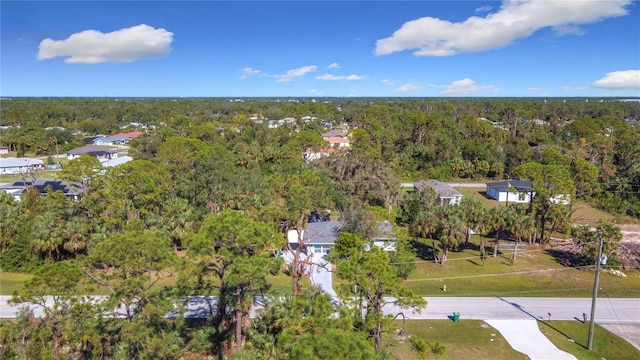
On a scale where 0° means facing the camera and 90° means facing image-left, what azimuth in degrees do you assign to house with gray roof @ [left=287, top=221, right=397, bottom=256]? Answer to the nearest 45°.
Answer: approximately 0°

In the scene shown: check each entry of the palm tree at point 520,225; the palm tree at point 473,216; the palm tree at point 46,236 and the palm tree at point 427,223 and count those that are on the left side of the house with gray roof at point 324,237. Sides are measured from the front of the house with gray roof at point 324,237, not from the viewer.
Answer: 3

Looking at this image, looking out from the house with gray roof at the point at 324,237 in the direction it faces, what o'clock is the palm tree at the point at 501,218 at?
The palm tree is roughly at 9 o'clock from the house with gray roof.

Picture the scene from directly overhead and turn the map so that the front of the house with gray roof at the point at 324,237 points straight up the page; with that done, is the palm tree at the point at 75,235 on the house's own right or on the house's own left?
on the house's own right

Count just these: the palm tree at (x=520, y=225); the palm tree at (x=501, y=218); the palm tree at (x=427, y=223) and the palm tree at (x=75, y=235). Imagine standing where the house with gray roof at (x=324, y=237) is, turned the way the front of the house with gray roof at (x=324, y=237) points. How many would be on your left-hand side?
3

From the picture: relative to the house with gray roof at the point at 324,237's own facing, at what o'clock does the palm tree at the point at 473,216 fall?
The palm tree is roughly at 9 o'clock from the house with gray roof.

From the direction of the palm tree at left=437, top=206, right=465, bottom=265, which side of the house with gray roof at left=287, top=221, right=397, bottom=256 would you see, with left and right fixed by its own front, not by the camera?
left

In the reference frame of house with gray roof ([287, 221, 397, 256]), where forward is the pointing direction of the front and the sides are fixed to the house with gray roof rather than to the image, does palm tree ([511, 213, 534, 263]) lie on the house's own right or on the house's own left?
on the house's own left

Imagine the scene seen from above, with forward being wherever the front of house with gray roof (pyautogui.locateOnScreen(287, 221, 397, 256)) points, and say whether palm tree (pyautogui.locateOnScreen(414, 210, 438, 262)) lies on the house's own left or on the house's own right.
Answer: on the house's own left

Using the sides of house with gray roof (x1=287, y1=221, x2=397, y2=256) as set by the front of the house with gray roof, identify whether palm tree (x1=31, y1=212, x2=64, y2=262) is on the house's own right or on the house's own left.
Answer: on the house's own right

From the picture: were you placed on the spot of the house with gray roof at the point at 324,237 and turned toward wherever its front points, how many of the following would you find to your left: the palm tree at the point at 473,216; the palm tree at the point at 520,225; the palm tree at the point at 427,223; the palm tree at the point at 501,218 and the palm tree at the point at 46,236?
4
